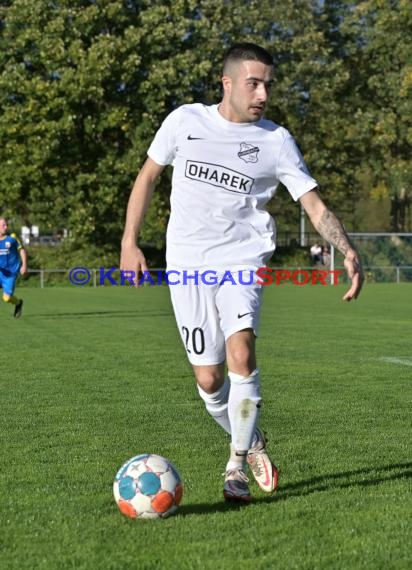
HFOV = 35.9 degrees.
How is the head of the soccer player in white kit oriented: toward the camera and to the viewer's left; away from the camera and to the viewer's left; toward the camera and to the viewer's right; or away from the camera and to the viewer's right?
toward the camera and to the viewer's right

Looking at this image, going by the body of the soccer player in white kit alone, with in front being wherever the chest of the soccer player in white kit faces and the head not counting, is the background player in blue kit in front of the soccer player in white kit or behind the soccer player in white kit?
behind

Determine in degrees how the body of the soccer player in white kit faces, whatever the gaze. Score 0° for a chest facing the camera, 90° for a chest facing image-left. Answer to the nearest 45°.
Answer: approximately 0°
